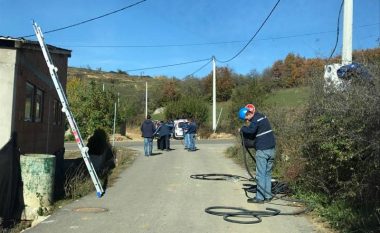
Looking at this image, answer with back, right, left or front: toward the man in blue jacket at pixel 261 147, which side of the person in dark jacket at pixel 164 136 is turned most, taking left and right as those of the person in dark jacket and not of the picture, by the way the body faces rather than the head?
back

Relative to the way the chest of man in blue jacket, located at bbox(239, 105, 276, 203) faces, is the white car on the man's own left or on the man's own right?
on the man's own right

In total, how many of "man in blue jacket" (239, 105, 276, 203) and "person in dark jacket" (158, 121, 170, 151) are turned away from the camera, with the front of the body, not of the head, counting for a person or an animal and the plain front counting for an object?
1

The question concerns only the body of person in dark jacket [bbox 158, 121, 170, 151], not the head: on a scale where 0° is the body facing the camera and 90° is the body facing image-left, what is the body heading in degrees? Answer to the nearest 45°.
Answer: approximately 180°

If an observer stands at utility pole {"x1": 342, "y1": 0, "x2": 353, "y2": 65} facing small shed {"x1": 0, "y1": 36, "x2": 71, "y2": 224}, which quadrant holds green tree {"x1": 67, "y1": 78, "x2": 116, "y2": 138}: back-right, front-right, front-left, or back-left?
front-right

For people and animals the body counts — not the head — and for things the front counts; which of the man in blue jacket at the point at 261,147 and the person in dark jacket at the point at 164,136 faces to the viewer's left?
the man in blue jacket

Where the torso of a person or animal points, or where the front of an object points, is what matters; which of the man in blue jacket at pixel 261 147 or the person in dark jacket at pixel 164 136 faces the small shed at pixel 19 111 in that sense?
the man in blue jacket

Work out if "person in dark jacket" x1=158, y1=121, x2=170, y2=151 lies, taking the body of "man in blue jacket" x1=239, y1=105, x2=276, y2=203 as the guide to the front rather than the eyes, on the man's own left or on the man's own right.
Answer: on the man's own right

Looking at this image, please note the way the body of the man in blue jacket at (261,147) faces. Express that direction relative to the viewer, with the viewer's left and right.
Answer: facing to the left of the viewer

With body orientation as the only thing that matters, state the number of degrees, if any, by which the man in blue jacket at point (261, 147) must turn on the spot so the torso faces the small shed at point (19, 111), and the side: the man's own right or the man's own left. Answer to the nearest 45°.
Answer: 0° — they already face it

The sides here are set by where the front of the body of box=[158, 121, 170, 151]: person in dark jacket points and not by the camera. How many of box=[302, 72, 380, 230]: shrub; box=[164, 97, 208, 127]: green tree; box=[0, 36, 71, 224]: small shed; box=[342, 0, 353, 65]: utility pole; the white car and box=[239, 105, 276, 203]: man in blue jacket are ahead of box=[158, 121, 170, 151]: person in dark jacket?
2

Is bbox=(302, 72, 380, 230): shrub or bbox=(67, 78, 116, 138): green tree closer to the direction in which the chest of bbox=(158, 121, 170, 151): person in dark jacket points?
the green tree

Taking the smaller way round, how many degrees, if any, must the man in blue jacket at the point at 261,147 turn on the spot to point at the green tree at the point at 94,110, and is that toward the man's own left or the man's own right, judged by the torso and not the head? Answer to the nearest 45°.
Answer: approximately 45° to the man's own right
